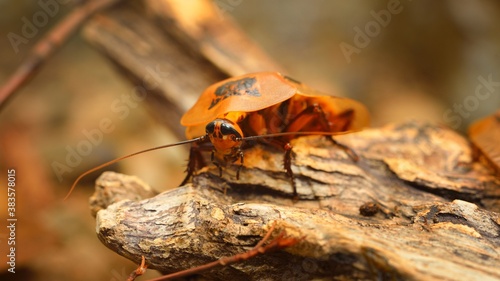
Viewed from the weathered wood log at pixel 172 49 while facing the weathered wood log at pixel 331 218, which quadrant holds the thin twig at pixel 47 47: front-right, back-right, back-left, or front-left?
back-right

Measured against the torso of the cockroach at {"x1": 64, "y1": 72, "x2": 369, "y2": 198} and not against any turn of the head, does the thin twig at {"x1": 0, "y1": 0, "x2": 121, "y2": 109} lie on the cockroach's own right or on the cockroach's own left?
on the cockroach's own right

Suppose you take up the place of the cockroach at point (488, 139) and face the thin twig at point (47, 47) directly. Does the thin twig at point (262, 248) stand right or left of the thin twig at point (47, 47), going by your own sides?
left

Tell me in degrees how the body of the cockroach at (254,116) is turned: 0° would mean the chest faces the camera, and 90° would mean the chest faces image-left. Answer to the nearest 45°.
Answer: approximately 45°

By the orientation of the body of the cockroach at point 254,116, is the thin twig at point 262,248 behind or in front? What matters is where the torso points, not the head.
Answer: in front

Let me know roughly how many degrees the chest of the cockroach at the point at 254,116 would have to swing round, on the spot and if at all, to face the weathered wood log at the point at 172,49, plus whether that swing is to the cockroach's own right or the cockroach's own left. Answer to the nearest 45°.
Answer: approximately 90° to the cockroach's own right
